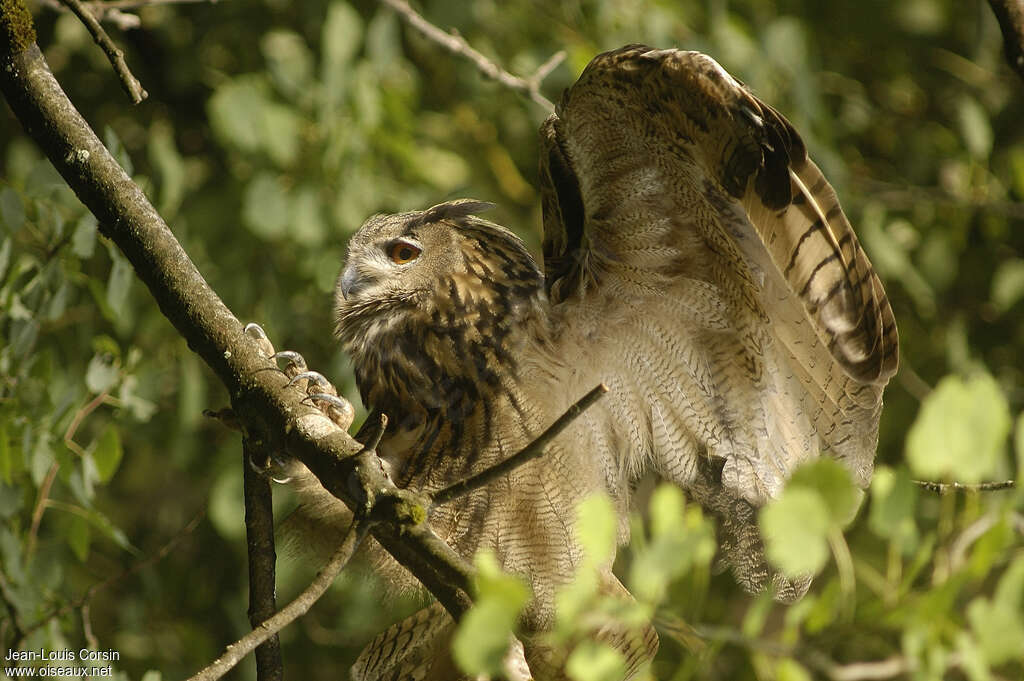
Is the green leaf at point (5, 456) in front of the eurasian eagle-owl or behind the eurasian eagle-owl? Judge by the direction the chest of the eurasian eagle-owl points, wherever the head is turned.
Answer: in front

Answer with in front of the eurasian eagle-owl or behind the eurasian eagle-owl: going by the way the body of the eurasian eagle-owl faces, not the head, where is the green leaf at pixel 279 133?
in front

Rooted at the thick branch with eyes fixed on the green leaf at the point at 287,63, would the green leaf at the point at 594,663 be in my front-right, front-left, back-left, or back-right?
back-right

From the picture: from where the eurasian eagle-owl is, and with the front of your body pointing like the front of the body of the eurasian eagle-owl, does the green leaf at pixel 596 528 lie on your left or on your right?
on your left

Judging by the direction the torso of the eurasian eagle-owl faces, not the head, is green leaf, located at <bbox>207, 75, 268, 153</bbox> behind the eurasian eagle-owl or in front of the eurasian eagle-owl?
in front

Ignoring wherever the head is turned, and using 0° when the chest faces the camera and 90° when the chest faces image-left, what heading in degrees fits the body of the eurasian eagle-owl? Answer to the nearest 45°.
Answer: approximately 90°

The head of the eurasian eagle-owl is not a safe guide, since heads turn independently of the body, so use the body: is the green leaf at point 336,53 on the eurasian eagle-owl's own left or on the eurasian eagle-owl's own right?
on the eurasian eagle-owl's own right

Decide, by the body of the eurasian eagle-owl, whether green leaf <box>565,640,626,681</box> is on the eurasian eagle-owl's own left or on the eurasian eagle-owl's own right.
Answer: on the eurasian eagle-owl's own left
